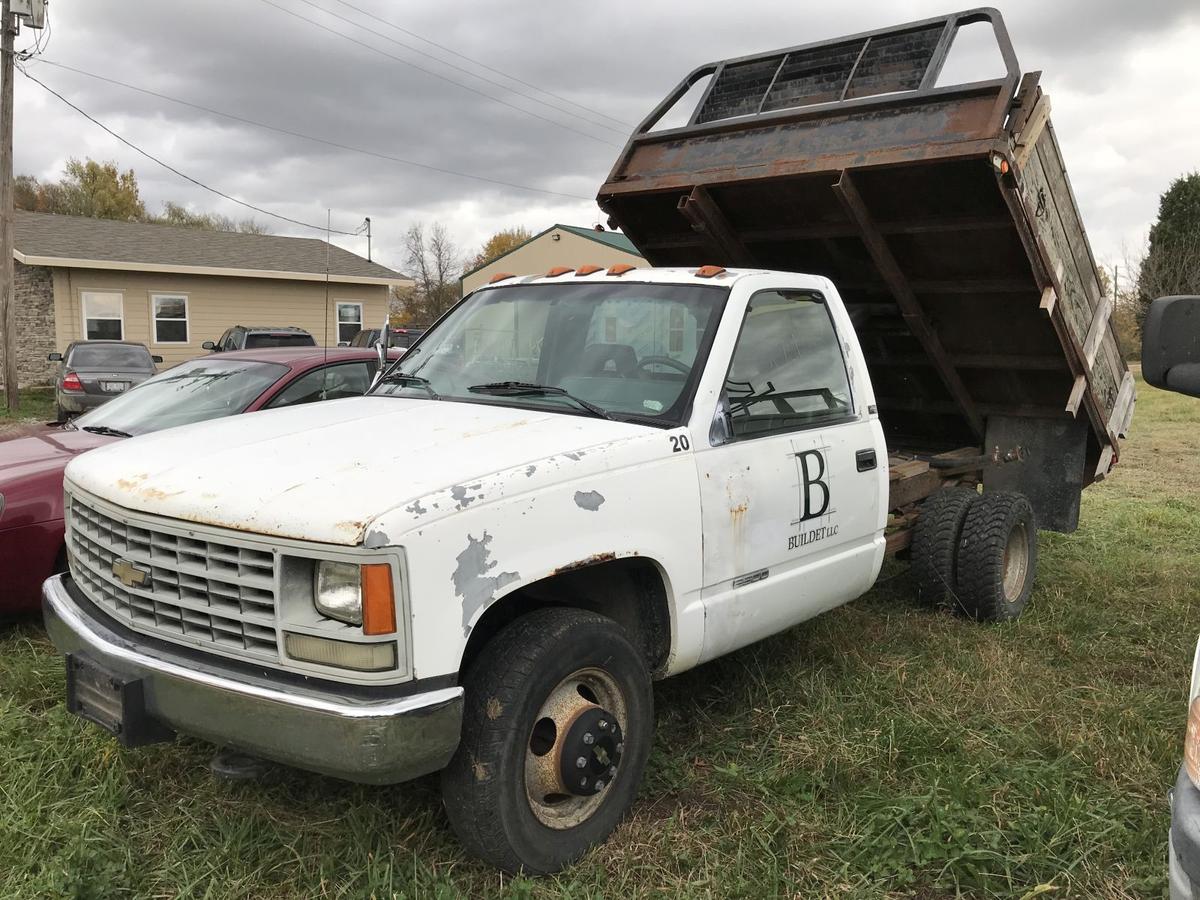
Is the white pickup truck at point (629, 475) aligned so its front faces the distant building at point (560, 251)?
no

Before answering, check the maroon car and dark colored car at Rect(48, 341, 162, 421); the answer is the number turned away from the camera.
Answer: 1

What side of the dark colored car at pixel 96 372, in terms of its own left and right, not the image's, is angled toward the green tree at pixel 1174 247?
right

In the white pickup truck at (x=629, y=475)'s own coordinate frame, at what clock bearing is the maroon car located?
The maroon car is roughly at 3 o'clock from the white pickup truck.

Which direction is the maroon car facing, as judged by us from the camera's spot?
facing the viewer and to the left of the viewer

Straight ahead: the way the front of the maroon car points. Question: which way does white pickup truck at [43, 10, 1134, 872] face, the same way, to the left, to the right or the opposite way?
the same way

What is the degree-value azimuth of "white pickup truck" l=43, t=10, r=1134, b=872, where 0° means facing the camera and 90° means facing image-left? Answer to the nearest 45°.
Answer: approximately 45°

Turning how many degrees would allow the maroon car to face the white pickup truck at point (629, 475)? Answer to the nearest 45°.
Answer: approximately 90° to its left

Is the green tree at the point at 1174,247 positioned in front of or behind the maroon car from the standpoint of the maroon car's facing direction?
behind

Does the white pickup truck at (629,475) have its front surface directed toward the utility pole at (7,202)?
no

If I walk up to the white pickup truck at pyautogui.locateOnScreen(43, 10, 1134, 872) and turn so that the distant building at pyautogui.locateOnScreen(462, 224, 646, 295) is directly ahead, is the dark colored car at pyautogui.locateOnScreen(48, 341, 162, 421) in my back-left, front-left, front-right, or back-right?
front-left

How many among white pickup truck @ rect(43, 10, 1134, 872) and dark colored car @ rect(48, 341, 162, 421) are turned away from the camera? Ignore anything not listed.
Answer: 1

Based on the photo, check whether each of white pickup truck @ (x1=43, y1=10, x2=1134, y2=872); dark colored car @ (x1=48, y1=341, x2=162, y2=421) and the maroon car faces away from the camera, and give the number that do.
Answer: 1

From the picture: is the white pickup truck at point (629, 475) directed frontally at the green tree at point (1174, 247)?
no

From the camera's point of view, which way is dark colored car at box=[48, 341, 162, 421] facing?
away from the camera

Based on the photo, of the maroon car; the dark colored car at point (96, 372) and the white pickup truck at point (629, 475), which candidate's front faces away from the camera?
the dark colored car
